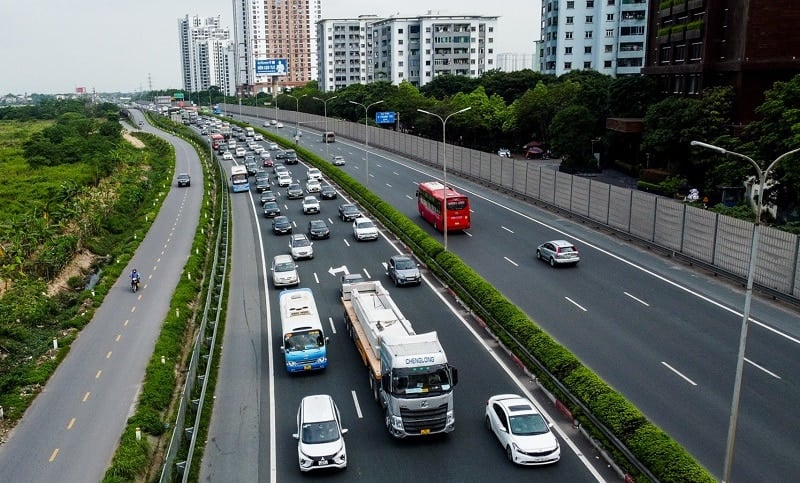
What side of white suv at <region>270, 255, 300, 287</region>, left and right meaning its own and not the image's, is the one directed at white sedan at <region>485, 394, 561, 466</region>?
front

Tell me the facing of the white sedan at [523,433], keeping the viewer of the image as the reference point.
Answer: facing the viewer and to the right of the viewer

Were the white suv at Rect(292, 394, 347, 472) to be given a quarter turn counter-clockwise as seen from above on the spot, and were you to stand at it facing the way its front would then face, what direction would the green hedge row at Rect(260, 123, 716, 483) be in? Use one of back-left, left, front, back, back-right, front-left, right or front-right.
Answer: front

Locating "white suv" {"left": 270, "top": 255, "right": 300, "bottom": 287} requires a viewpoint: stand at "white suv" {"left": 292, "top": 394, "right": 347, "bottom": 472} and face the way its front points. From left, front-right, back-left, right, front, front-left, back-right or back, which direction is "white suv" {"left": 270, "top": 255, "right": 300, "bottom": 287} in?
back

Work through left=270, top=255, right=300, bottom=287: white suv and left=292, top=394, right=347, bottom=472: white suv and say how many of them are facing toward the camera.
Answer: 2

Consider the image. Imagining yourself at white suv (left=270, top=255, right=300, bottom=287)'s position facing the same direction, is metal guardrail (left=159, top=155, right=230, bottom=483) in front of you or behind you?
in front

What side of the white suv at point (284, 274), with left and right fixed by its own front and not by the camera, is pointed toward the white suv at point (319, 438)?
front

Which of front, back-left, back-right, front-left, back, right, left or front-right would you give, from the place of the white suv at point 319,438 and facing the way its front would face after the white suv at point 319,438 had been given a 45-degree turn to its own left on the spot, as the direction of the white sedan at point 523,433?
front-left

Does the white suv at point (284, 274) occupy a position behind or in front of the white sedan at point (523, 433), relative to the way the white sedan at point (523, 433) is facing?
behind

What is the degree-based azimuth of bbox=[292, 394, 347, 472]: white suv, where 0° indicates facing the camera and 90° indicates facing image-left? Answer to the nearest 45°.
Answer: approximately 0°
